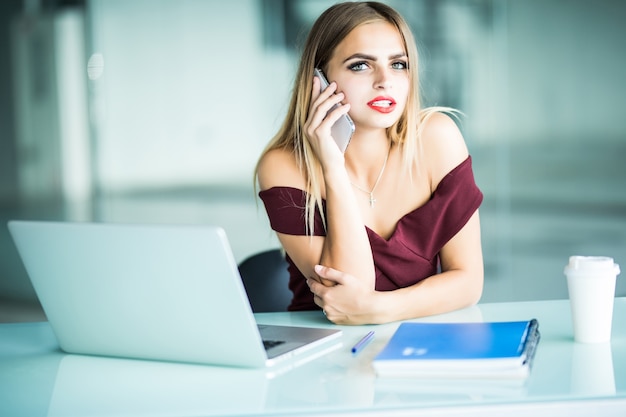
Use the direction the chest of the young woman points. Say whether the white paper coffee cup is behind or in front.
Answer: in front

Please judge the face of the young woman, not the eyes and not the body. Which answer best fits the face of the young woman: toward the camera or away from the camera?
toward the camera

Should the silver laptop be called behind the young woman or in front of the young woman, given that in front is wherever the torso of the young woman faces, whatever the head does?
in front

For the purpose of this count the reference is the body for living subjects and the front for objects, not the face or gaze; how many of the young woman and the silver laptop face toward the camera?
1

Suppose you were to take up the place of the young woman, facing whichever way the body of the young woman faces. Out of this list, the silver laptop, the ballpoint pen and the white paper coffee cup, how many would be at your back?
0

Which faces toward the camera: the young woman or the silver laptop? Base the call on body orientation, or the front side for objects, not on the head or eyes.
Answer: the young woman

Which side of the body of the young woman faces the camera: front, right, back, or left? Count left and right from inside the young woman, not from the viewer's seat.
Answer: front

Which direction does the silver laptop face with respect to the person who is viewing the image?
facing away from the viewer and to the right of the viewer

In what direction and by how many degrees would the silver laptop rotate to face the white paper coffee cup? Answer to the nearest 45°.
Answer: approximately 45° to its right

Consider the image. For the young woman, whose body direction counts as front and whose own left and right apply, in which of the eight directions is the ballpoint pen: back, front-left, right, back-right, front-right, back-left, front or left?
front
